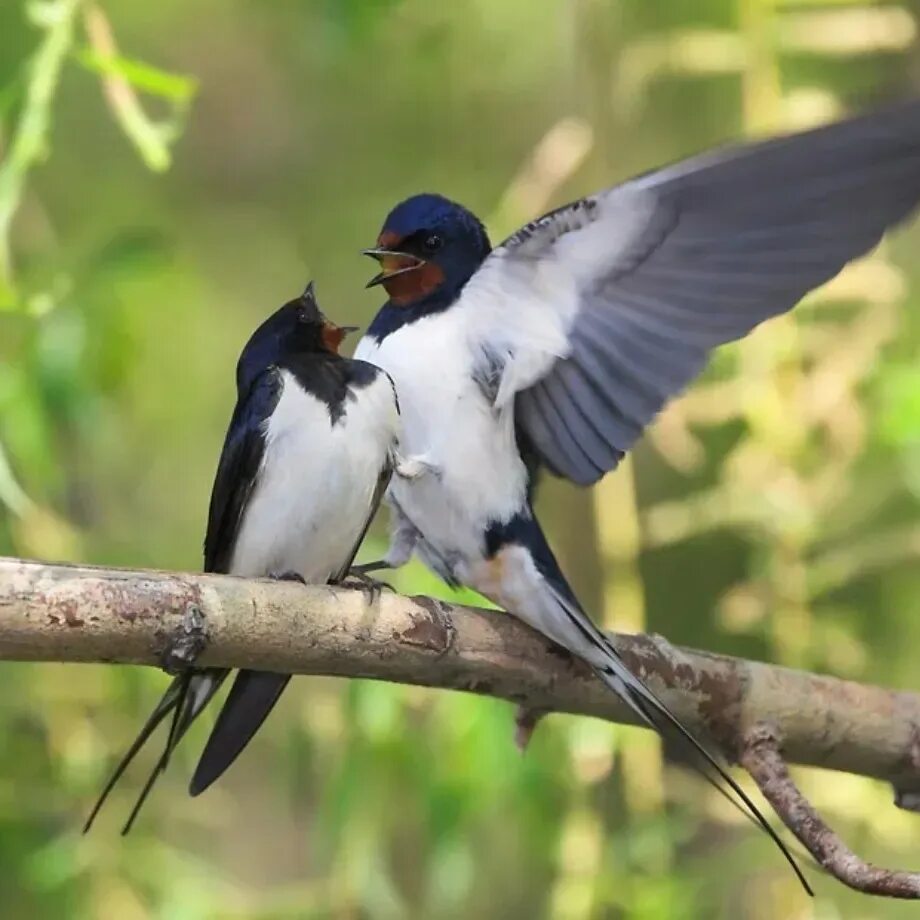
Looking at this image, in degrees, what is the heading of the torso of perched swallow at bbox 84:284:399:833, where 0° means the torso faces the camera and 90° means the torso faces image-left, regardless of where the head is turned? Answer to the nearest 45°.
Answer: approximately 315°
